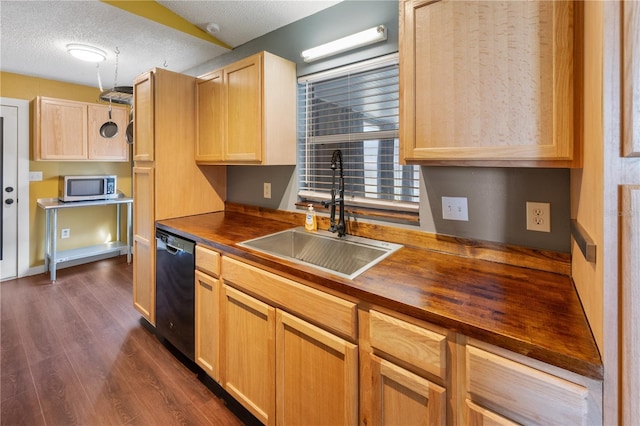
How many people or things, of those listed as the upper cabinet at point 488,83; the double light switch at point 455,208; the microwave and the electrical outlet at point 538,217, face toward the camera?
4

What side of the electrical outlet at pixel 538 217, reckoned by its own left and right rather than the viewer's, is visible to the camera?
front

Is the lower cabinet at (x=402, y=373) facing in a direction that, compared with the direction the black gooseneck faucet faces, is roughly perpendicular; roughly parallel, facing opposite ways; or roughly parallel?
roughly parallel

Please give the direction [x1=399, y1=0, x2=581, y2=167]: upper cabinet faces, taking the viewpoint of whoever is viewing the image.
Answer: facing the viewer

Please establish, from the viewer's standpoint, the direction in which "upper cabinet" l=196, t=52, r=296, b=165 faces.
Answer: facing the viewer and to the left of the viewer

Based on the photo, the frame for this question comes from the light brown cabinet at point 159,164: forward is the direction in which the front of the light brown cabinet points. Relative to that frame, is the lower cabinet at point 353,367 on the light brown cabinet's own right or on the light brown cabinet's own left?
on the light brown cabinet's own left

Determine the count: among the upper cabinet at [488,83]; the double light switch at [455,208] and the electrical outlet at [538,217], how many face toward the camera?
3
